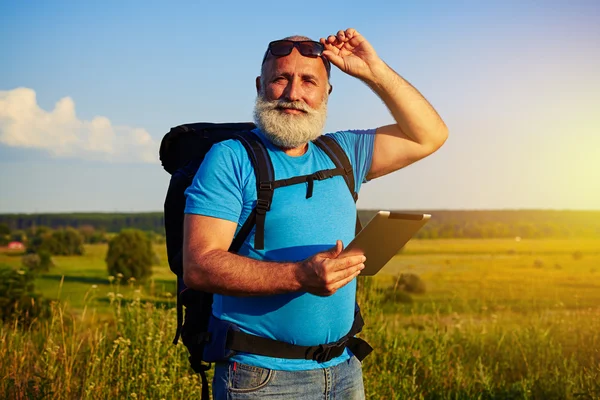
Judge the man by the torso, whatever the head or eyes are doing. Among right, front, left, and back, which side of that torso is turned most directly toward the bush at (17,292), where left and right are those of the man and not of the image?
back

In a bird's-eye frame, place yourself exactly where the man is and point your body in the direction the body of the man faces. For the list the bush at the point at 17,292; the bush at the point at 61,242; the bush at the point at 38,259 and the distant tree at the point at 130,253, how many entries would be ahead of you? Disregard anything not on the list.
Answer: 0

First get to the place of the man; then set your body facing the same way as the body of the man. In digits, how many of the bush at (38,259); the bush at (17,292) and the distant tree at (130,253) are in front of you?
0

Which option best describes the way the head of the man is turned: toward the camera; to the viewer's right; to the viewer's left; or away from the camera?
toward the camera

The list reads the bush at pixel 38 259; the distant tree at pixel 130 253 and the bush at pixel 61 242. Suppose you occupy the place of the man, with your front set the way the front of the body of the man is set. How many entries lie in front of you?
0

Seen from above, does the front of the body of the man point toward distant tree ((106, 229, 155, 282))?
no

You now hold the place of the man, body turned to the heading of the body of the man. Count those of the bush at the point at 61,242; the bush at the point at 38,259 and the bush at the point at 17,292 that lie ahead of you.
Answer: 0

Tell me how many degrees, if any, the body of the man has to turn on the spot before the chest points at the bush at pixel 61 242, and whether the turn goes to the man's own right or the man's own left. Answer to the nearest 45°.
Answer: approximately 180°

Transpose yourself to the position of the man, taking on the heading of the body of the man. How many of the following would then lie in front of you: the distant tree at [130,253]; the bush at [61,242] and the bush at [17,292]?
0

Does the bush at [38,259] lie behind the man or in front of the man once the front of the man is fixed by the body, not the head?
behind
